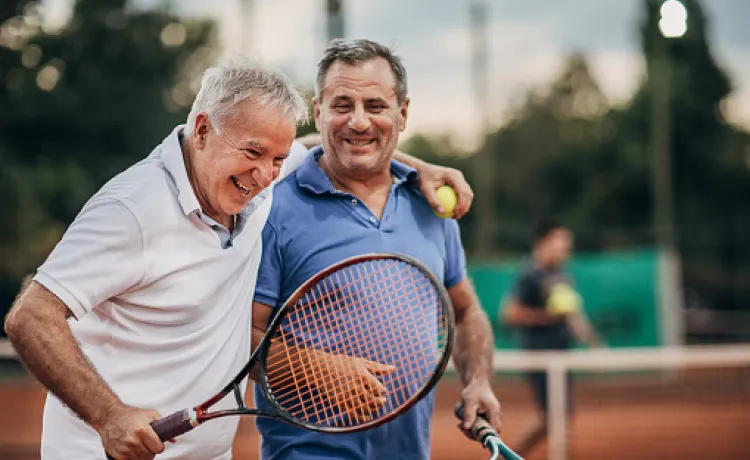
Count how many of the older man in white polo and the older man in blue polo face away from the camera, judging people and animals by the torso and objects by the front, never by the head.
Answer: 0

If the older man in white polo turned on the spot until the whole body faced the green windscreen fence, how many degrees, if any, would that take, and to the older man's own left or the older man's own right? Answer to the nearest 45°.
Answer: approximately 90° to the older man's own left

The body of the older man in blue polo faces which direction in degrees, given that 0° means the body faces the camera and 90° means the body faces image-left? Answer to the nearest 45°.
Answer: approximately 0°

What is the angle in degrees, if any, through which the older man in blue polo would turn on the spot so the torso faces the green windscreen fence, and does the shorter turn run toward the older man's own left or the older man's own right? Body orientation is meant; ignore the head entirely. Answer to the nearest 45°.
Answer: approximately 180°
